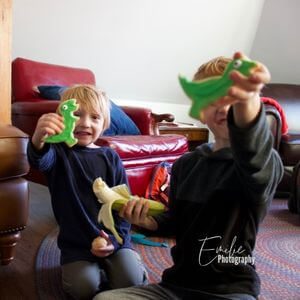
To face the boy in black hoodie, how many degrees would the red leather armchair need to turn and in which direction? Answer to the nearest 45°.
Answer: approximately 45° to its right

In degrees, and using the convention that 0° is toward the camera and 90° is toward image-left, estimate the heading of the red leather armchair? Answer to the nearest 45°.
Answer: approximately 315°

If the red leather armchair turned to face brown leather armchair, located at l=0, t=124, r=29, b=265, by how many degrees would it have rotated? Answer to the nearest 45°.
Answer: approximately 90° to its right
